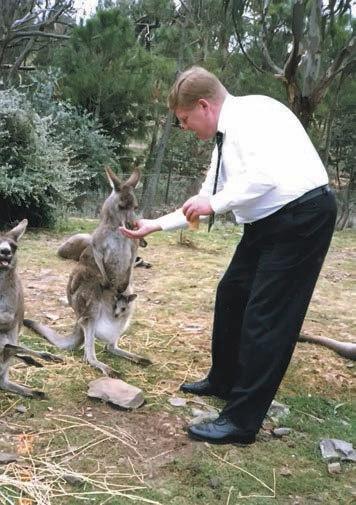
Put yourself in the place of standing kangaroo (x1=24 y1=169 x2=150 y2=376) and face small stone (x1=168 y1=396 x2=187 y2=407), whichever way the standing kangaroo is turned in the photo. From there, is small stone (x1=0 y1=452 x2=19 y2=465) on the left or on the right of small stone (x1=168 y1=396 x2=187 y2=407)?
right

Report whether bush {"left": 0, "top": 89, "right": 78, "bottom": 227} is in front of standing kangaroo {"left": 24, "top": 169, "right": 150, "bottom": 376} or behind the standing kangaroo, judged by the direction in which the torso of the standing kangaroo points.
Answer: behind

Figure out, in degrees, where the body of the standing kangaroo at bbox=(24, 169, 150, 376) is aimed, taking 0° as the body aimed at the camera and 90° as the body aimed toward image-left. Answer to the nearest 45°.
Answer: approximately 315°

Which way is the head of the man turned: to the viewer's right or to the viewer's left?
to the viewer's left

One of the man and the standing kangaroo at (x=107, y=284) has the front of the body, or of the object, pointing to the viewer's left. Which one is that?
the man

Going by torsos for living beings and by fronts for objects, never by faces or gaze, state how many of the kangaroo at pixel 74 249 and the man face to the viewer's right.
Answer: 1

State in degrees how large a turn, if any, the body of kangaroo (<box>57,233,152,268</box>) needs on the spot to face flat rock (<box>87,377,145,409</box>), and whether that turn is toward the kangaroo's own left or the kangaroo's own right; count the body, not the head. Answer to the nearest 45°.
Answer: approximately 90° to the kangaroo's own right

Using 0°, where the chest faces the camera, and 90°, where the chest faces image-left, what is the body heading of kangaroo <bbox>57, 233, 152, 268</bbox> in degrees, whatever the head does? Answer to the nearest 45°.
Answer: approximately 270°

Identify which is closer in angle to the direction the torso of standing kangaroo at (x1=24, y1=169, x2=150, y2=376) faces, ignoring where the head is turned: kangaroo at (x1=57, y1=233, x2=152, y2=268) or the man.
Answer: the man

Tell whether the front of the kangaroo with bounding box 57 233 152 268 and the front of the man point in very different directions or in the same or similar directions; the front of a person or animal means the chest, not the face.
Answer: very different directions

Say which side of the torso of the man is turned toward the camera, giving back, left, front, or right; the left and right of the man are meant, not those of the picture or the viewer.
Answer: left

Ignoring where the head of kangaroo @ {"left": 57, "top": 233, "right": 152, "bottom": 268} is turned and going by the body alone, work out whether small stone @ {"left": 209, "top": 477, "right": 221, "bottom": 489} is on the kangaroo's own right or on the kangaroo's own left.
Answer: on the kangaroo's own right
